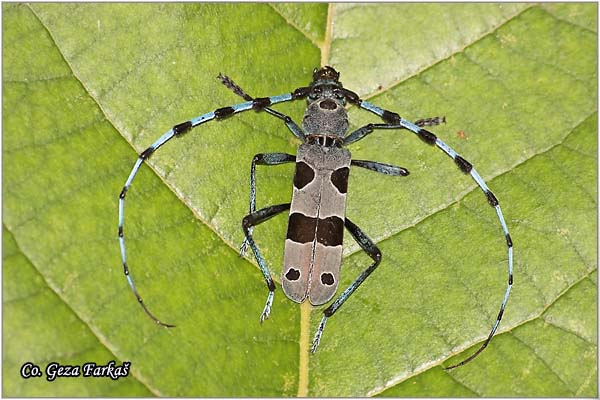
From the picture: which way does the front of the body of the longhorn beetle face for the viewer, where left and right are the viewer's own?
facing away from the viewer
